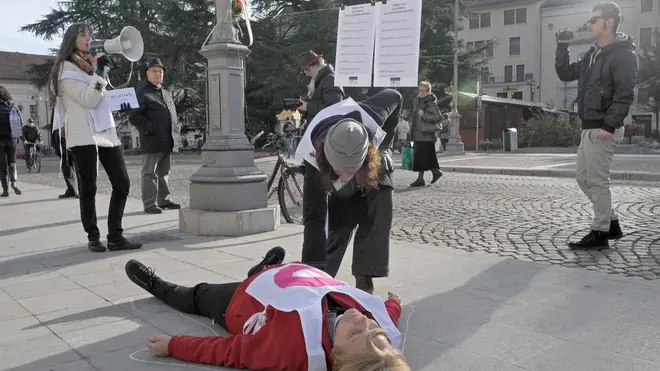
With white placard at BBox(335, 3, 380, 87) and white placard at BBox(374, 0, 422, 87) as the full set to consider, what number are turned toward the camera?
2

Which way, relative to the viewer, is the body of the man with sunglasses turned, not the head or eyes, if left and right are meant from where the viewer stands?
facing to the left of the viewer

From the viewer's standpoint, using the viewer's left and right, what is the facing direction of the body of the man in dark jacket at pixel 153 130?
facing the viewer and to the right of the viewer

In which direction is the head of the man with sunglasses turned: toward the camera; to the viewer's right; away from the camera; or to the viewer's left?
to the viewer's left

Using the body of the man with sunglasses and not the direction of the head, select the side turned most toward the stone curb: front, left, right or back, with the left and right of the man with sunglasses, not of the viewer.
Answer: right

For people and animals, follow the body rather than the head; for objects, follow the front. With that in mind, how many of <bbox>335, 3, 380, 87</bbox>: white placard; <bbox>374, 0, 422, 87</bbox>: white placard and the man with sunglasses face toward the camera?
2

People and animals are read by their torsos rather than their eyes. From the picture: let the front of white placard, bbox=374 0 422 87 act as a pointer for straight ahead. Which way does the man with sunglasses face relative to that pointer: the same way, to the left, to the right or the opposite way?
to the right

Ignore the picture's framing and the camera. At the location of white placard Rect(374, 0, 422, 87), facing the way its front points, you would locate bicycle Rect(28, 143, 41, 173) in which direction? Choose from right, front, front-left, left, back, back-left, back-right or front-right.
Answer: back-right

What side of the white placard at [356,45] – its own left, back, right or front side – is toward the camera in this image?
front

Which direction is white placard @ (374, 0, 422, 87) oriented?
toward the camera
